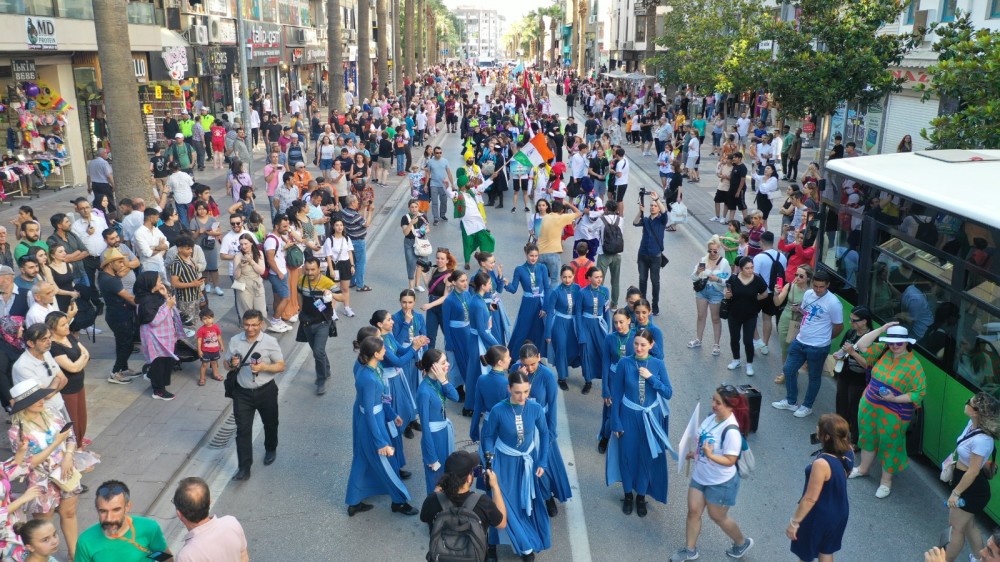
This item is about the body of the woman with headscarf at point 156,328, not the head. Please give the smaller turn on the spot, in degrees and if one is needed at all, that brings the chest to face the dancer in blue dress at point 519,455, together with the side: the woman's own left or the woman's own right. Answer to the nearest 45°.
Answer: approximately 45° to the woman's own right

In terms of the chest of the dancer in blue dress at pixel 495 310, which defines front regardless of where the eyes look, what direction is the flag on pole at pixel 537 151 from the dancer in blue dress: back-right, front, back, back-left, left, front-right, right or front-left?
back-left

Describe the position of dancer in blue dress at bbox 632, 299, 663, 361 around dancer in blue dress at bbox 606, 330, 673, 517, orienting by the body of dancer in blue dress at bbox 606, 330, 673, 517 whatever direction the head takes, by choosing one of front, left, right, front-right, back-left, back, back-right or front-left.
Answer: back

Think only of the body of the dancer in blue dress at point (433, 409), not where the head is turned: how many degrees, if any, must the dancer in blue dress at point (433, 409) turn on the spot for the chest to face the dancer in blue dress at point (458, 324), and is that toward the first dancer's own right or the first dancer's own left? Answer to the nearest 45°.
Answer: approximately 135° to the first dancer's own left

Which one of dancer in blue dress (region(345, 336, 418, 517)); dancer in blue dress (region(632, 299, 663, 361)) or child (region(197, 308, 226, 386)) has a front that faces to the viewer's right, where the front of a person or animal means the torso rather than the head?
dancer in blue dress (region(345, 336, 418, 517))

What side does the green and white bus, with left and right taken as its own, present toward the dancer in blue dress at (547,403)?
left

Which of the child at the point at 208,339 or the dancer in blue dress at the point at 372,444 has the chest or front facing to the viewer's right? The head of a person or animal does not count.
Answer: the dancer in blue dress

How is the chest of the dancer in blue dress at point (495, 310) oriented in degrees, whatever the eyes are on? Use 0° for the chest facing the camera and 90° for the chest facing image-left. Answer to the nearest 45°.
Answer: approximately 315°

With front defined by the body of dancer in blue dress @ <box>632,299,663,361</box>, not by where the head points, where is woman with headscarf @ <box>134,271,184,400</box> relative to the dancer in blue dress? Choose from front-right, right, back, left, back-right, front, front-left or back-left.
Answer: right

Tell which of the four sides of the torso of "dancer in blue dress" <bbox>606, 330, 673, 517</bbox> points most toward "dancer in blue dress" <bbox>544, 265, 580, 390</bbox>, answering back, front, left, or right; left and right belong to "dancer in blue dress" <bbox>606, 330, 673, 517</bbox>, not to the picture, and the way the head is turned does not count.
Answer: back

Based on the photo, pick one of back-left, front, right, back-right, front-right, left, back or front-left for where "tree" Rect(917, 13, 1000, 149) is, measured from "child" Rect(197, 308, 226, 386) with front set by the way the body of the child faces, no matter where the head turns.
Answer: left
